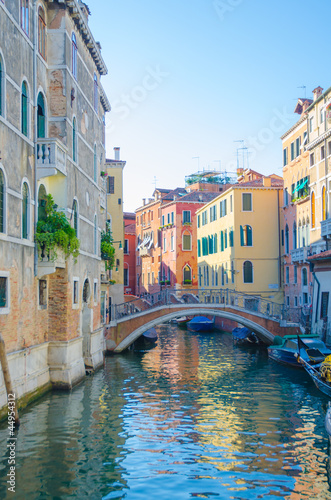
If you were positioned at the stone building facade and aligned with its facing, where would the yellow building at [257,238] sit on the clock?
The yellow building is roughly at 10 o'clock from the stone building facade.

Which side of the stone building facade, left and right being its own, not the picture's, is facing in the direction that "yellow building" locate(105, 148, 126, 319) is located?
left

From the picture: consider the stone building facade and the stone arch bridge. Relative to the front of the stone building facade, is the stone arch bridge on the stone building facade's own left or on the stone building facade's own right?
on the stone building facade's own left

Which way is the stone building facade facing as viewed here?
to the viewer's right

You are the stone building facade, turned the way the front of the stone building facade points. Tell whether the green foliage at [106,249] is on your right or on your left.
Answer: on your left
